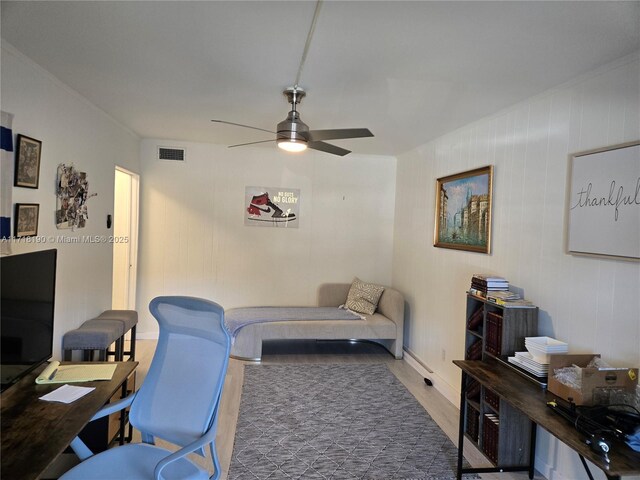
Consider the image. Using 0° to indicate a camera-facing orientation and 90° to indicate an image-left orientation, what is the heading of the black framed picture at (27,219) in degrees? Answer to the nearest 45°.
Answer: approximately 315°

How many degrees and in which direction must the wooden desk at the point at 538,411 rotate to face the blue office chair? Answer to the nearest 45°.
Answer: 0° — it already faces it

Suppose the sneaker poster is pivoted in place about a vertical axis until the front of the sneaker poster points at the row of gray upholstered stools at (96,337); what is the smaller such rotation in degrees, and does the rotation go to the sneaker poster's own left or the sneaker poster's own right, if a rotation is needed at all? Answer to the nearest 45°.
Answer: approximately 45° to the sneaker poster's own right

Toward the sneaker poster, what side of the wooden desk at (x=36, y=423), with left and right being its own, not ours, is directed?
left

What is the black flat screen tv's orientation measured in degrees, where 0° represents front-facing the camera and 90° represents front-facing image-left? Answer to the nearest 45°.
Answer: approximately 315°

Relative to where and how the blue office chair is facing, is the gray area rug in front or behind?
behind

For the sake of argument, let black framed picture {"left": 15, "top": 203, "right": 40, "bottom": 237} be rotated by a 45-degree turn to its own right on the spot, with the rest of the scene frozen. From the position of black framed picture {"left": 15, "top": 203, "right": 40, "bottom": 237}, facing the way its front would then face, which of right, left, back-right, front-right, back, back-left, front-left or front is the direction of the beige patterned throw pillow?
left

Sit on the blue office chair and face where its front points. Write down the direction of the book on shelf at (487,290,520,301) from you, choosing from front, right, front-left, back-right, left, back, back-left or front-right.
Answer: back-left

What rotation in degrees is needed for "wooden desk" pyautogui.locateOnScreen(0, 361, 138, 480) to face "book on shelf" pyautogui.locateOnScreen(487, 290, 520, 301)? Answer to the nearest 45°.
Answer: approximately 45° to its left

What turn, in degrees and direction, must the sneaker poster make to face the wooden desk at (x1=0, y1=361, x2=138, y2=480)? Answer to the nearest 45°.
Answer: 0° — it already faces it

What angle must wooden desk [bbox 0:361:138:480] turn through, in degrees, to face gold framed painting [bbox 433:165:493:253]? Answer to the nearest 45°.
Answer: approximately 45° to its left

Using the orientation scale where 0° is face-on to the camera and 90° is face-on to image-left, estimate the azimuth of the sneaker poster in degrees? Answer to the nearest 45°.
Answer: approximately 0°

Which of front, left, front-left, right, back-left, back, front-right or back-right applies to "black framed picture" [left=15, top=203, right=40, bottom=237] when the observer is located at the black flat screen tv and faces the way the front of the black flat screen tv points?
back-left
